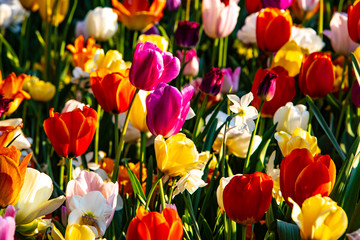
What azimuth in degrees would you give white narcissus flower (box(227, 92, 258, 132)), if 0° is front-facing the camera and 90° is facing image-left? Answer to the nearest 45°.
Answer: approximately 0°

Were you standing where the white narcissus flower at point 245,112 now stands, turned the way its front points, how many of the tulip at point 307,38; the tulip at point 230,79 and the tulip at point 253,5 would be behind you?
3

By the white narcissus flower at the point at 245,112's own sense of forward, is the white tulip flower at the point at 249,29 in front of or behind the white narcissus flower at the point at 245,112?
behind

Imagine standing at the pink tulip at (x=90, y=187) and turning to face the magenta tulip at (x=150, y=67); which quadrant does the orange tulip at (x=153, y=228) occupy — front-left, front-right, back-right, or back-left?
back-right

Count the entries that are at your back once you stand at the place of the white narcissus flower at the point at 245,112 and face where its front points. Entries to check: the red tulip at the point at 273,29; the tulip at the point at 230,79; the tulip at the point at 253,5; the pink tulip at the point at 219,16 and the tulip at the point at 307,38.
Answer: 5
